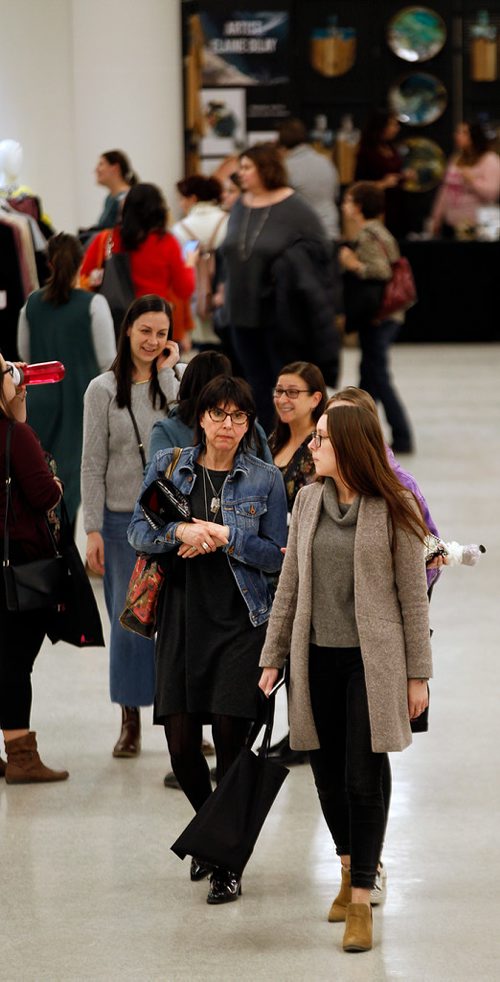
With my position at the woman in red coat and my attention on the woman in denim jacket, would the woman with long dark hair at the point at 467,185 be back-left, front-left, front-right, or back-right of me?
back-left

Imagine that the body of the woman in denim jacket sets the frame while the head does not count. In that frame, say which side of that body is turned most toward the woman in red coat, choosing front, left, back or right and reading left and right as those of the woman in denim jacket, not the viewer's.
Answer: back

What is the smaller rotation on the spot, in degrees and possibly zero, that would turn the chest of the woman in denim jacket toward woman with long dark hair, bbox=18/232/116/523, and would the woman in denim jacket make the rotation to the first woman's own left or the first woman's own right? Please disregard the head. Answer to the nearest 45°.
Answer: approximately 180°

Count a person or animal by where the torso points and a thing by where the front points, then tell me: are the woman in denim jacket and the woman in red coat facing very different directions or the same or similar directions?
very different directions

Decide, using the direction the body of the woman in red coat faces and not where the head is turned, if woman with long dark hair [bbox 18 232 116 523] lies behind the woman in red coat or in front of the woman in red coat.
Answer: behind

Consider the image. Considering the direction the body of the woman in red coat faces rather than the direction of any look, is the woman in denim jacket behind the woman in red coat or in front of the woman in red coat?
behind

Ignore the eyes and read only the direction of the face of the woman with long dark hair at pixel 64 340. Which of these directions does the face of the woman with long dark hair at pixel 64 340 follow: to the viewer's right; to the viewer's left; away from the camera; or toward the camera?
away from the camera

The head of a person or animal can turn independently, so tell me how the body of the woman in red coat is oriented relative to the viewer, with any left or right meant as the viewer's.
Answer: facing away from the viewer

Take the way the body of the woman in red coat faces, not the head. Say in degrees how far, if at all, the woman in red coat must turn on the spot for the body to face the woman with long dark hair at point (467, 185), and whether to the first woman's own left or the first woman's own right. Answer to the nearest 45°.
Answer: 0° — they already face them

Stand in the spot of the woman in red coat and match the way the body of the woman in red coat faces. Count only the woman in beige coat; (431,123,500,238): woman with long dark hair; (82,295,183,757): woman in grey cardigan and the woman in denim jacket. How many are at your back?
3

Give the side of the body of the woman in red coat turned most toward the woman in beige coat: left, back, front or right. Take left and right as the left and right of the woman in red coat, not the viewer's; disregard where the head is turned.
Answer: back
